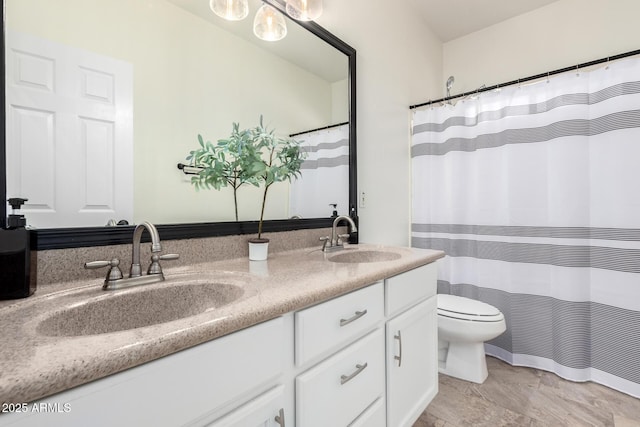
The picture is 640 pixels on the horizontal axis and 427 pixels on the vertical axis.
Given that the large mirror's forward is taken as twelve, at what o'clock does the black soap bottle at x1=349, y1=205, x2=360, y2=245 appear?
The black soap bottle is roughly at 10 o'clock from the large mirror.

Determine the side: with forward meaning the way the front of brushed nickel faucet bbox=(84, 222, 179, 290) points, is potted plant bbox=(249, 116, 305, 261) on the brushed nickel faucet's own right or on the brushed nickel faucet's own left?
on the brushed nickel faucet's own left

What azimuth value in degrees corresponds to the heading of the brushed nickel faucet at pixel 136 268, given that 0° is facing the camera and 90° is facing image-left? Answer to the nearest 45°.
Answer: approximately 315°
